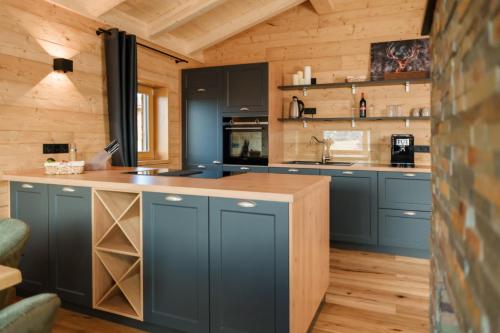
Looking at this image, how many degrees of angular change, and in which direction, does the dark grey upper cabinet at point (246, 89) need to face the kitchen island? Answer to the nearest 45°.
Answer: approximately 45° to its left

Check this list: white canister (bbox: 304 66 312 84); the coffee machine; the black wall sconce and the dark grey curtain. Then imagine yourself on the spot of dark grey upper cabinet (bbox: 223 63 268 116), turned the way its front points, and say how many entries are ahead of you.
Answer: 2

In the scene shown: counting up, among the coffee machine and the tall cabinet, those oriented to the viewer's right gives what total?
0

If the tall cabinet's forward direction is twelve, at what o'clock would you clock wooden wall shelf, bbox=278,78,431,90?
The wooden wall shelf is roughly at 8 o'clock from the tall cabinet.

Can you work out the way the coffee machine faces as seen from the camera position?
facing the viewer

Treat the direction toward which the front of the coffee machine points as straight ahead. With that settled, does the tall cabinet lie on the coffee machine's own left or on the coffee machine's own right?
on the coffee machine's own right

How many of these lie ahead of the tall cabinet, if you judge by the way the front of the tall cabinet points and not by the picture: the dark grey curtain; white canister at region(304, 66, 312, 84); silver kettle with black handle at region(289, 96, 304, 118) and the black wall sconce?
2

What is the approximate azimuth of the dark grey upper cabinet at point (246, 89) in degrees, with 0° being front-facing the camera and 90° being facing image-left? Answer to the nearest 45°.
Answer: approximately 45°

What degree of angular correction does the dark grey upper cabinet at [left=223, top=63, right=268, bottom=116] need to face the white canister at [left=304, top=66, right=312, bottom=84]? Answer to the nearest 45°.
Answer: approximately 135° to its left

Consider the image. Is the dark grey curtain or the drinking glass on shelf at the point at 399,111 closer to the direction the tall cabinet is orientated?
the dark grey curtain

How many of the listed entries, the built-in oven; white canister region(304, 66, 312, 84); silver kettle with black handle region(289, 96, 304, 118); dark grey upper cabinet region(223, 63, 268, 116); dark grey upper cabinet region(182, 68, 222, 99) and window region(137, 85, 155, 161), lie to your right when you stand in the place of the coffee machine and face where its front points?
6

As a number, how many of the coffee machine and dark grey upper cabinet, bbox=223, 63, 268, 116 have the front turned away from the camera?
0

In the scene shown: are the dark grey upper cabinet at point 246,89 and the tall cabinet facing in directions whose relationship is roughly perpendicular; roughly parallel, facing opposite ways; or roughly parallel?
roughly parallel

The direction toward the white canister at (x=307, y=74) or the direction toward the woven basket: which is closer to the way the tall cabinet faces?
the woven basket

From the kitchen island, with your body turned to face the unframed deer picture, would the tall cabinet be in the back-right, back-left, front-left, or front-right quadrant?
front-left

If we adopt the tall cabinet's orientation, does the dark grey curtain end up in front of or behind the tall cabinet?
in front

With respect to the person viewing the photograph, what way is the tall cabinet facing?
facing the viewer and to the left of the viewer
